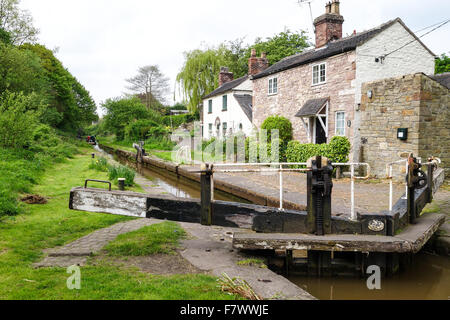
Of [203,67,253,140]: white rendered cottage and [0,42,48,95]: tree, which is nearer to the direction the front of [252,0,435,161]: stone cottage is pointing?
the tree

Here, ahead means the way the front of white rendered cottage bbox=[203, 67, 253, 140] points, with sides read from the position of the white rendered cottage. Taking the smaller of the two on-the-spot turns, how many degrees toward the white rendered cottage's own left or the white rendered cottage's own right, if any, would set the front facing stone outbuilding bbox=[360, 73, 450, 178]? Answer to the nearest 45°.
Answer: approximately 45° to the white rendered cottage's own left

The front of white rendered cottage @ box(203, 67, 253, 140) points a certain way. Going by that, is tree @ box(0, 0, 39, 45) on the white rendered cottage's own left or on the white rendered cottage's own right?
on the white rendered cottage's own right

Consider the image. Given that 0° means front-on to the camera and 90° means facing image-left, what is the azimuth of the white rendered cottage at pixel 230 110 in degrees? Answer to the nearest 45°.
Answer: approximately 45°

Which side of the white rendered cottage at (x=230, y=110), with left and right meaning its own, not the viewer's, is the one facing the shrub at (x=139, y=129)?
right

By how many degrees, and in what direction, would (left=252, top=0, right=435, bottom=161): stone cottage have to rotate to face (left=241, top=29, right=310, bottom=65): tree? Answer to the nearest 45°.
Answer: approximately 135° to its right

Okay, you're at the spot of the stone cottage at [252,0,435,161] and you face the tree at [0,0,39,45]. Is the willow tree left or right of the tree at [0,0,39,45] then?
right

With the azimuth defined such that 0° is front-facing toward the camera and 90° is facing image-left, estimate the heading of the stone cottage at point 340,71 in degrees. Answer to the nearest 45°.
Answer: approximately 45°
